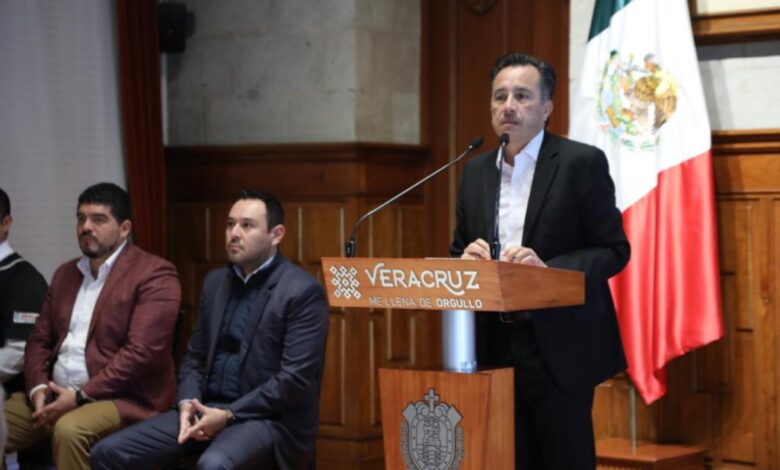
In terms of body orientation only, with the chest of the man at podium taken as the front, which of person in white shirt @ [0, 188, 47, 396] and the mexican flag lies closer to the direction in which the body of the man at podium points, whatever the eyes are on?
the person in white shirt

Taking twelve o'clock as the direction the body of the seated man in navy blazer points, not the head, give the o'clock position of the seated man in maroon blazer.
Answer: The seated man in maroon blazer is roughly at 3 o'clock from the seated man in navy blazer.

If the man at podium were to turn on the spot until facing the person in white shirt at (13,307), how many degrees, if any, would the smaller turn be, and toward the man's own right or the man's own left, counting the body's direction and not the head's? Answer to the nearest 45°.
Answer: approximately 90° to the man's own right

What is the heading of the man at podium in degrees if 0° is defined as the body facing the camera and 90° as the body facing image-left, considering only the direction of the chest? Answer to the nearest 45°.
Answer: approximately 45°

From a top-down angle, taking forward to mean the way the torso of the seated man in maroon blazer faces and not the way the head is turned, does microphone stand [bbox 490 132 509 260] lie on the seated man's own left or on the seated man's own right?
on the seated man's own left

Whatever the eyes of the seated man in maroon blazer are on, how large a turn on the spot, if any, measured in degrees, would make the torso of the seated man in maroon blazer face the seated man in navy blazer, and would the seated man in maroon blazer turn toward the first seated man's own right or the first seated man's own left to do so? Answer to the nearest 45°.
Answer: approximately 90° to the first seated man's own left

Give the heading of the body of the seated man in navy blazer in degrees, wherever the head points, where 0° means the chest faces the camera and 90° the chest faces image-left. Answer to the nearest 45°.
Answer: approximately 45°
